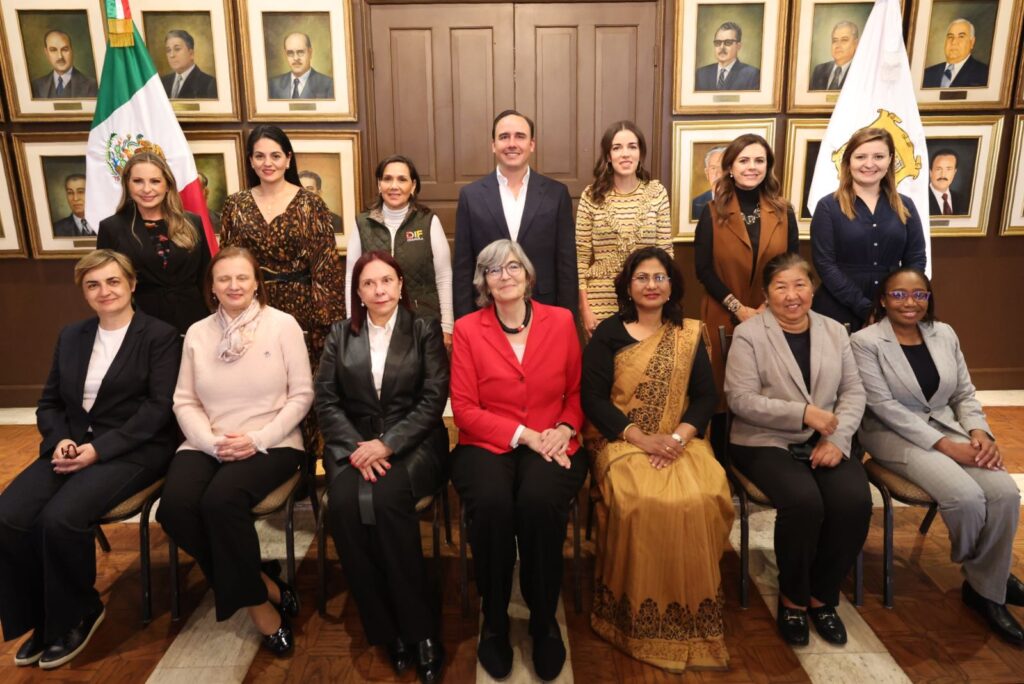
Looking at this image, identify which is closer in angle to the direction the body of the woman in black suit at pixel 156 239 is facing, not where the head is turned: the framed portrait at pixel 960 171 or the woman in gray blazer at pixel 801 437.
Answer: the woman in gray blazer

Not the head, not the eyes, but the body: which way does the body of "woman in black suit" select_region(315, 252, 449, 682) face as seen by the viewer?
toward the camera

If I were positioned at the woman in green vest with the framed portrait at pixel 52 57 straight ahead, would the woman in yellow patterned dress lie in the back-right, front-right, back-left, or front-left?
back-right

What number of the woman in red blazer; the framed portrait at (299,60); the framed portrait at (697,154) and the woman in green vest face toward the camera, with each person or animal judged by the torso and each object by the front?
4

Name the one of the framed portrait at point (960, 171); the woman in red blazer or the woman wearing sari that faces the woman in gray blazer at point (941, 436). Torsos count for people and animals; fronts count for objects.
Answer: the framed portrait

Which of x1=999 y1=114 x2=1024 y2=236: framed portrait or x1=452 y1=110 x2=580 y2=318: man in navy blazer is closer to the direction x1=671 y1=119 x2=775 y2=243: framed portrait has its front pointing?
the man in navy blazer

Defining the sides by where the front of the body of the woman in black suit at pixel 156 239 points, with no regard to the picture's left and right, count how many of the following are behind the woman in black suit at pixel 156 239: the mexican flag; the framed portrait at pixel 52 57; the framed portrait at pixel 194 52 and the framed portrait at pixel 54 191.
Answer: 4

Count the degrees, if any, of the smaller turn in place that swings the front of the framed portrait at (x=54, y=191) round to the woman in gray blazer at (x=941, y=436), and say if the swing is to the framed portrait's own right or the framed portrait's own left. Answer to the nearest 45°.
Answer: approximately 45° to the framed portrait's own left

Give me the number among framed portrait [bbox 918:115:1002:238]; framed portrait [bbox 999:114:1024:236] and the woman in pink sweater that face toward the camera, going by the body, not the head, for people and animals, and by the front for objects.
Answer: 3

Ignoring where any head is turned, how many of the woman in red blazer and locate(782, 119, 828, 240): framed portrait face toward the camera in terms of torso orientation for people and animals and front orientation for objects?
2

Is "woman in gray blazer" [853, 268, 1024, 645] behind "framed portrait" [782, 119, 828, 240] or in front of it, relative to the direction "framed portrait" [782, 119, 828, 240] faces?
in front

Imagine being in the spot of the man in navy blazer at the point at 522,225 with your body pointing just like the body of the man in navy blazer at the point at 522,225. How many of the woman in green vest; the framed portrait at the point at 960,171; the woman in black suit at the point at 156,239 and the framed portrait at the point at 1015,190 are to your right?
2

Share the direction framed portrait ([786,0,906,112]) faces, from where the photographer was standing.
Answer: facing the viewer
